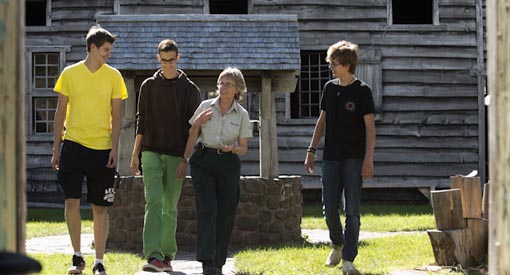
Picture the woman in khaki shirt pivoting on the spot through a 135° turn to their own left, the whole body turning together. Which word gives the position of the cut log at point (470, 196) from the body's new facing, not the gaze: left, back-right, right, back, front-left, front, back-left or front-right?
front-right

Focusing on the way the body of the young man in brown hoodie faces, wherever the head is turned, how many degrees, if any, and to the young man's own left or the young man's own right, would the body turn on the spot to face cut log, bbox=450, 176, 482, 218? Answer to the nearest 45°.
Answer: approximately 90° to the young man's own left

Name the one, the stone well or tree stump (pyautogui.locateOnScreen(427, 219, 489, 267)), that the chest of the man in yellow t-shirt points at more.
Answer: the tree stump

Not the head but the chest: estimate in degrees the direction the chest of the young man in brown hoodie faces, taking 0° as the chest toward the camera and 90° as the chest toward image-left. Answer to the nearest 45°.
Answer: approximately 0°

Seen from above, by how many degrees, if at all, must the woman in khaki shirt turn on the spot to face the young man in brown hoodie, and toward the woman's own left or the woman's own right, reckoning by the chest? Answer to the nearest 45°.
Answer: approximately 135° to the woman's own right

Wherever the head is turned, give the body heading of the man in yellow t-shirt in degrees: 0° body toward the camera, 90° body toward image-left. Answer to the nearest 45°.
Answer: approximately 0°

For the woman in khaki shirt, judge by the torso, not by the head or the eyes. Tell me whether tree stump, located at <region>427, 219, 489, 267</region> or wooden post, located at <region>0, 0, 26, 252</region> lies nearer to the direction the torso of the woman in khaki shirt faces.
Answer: the wooden post

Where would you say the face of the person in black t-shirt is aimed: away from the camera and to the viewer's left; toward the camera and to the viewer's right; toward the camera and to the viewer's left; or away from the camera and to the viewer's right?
toward the camera and to the viewer's left

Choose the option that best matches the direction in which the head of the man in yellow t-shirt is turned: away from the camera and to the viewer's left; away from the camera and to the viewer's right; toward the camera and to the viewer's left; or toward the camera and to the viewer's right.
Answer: toward the camera and to the viewer's right
